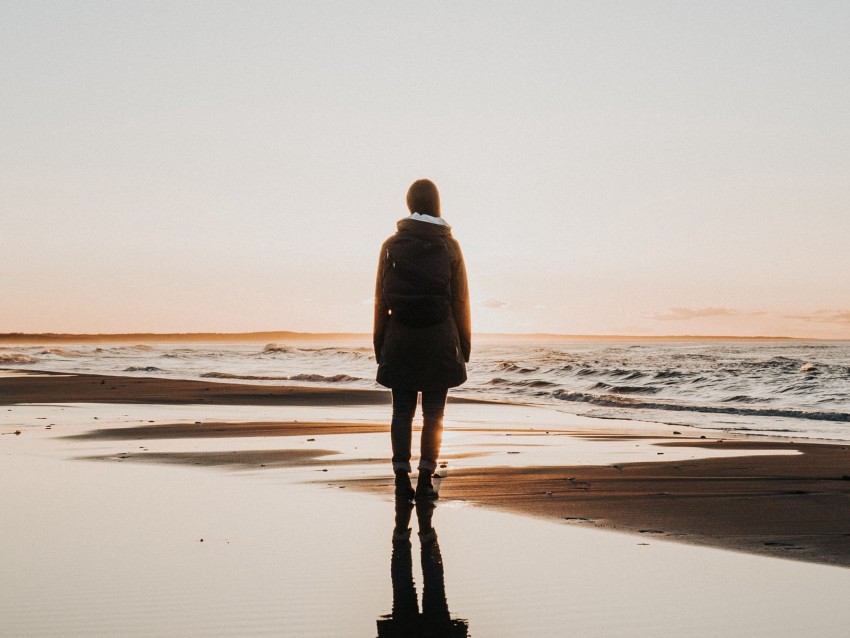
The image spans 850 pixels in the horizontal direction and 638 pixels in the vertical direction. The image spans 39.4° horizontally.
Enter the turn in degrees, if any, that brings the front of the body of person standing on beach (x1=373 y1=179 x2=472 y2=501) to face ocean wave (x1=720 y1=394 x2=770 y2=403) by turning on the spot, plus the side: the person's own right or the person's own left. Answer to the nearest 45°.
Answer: approximately 45° to the person's own right

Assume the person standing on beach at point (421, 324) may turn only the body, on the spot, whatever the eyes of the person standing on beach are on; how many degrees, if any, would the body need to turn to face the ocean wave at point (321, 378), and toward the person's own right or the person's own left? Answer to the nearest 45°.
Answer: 0° — they already face it

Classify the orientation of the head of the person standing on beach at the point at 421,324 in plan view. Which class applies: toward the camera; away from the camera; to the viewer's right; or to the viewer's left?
away from the camera

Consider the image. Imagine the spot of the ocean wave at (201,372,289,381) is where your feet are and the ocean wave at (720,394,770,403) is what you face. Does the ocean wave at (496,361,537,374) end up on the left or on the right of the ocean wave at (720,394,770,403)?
left

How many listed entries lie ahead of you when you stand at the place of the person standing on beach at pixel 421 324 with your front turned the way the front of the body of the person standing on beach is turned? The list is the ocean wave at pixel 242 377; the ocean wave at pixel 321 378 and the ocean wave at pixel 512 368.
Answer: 3

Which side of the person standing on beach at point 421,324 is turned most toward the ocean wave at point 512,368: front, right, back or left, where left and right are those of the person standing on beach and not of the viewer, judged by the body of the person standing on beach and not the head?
front

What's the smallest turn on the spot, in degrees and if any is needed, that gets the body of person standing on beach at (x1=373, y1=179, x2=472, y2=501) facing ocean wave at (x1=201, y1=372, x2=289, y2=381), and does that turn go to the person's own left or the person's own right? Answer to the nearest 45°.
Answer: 0° — they already face it

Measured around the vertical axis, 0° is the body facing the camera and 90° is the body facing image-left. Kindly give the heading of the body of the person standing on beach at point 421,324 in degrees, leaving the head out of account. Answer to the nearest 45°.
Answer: approximately 180°

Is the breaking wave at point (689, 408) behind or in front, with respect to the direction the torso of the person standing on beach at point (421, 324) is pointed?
in front
